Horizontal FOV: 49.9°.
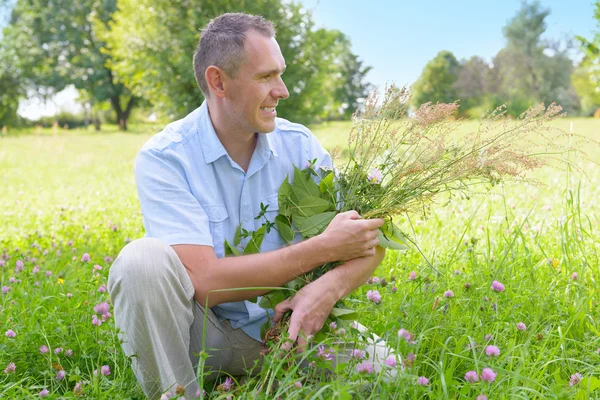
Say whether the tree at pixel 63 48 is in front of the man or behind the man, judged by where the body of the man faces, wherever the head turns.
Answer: behind

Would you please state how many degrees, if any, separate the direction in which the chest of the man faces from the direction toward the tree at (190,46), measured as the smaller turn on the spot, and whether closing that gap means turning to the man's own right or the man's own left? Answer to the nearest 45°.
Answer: approximately 135° to the man's own left

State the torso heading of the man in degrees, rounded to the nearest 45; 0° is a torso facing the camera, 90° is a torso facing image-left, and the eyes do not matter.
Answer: approximately 315°

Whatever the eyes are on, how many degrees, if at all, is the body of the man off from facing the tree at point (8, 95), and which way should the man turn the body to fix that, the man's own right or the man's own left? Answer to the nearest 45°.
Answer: approximately 135° to the man's own left

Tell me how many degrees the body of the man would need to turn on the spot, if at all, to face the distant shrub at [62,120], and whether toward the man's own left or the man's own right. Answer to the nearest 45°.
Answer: approximately 135° to the man's own left
